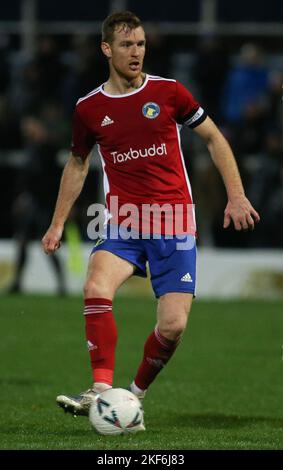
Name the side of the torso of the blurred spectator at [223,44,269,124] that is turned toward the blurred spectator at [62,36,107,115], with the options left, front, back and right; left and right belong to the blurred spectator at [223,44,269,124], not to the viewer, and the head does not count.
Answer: right

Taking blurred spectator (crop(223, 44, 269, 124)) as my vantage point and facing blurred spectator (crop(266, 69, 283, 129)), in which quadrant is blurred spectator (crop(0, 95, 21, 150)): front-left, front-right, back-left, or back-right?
back-right

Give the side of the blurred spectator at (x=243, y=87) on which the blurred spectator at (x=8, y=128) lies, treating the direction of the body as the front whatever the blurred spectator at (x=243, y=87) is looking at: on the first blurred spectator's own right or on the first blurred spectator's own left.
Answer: on the first blurred spectator's own right

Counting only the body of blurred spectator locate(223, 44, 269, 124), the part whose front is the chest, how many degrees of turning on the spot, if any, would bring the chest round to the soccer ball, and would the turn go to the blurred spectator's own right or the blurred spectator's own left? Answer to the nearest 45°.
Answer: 0° — they already face it

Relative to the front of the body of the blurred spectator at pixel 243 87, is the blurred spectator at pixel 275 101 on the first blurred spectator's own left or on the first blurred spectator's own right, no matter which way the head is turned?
on the first blurred spectator's own left

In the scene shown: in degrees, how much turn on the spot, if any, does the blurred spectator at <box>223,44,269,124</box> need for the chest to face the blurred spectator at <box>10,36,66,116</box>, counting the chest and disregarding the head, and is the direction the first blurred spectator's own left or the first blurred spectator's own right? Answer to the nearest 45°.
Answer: approximately 90° to the first blurred spectator's own right

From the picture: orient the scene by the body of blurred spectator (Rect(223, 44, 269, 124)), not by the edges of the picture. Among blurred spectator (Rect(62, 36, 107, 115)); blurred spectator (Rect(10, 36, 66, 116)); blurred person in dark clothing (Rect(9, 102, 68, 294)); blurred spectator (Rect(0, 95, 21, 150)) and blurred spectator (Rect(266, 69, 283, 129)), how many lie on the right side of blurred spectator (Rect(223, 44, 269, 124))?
4

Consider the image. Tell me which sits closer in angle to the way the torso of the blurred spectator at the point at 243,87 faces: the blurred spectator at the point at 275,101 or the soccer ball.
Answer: the soccer ball

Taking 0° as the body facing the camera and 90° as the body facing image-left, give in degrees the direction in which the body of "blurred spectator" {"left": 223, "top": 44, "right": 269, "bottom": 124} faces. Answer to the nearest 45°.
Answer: approximately 0°
